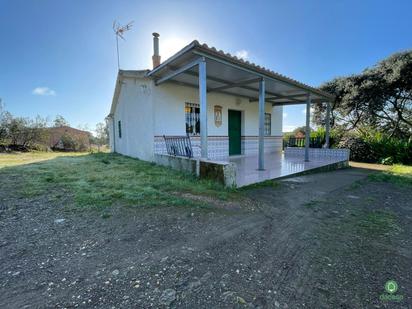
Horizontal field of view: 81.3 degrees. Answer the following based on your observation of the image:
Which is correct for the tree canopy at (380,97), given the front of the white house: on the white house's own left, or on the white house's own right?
on the white house's own left

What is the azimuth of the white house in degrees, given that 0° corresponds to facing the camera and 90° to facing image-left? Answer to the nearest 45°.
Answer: approximately 315°
